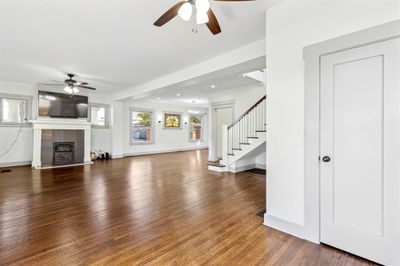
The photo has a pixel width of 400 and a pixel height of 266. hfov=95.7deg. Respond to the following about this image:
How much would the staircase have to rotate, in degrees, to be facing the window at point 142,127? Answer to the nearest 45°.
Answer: approximately 45° to its right

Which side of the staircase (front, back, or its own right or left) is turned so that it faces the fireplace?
front

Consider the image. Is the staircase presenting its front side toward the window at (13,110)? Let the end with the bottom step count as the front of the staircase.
yes

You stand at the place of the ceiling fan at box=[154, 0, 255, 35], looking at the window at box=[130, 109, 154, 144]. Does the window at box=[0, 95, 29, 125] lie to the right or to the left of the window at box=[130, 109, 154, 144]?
left

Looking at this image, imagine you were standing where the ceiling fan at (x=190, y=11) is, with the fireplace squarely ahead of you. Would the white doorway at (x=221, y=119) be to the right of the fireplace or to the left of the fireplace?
right

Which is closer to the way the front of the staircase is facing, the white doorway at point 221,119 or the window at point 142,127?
the window

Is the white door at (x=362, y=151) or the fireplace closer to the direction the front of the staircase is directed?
the fireplace

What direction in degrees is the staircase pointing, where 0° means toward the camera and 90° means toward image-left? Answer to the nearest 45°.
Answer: approximately 90°

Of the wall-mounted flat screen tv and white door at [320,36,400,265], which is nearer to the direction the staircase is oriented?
the wall-mounted flat screen tv

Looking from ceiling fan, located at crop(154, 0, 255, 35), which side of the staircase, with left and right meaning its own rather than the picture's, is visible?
left

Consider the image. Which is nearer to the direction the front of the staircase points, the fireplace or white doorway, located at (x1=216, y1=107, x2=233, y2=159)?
the fireplace

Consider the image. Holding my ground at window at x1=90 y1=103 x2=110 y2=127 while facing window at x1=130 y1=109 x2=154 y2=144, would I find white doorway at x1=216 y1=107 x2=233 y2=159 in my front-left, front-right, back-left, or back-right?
front-right

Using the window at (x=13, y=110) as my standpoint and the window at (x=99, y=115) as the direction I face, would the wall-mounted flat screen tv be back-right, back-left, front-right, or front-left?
front-right

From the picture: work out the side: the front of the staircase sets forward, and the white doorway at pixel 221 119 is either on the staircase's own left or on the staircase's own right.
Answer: on the staircase's own right
